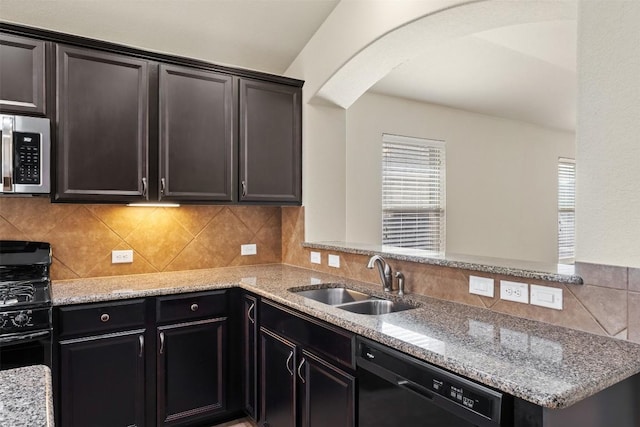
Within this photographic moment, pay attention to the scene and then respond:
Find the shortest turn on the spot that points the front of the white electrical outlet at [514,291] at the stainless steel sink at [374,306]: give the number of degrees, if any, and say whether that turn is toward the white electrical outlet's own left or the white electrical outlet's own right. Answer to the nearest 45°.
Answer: approximately 45° to the white electrical outlet's own right

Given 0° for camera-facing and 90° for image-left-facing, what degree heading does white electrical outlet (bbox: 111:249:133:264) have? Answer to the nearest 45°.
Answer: approximately 0°

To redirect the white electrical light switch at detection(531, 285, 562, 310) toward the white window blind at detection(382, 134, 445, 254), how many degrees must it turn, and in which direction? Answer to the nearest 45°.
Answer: approximately 90° to its right

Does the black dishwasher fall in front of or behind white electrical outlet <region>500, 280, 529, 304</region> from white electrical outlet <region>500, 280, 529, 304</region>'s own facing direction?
in front

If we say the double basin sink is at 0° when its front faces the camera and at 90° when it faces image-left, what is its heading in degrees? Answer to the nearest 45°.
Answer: approximately 45°

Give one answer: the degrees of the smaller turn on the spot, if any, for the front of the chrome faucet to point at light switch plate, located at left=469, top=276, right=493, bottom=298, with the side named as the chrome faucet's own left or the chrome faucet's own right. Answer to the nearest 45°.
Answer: approximately 90° to the chrome faucet's own left

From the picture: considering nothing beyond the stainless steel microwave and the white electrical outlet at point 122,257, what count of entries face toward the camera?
2

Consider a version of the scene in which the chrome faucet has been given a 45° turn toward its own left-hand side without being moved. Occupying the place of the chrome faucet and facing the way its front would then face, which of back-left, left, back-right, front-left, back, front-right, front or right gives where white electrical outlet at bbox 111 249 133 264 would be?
right

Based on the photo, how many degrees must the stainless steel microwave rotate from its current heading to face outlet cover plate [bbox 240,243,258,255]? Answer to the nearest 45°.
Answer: approximately 90° to its left

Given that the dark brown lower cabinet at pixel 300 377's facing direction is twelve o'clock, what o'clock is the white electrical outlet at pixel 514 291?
The white electrical outlet is roughly at 8 o'clock from the dark brown lower cabinet.

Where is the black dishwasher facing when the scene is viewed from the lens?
facing the viewer and to the left of the viewer

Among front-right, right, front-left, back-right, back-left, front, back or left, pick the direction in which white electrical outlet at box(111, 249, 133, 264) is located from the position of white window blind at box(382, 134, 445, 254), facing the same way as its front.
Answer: right

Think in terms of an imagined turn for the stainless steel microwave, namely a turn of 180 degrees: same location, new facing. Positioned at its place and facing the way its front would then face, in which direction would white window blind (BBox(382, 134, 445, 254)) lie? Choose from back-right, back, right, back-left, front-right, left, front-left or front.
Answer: right

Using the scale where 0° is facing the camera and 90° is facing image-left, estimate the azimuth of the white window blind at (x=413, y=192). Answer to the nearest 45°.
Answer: approximately 315°

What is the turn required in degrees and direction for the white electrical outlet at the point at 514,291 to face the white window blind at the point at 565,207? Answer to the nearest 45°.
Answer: approximately 135° to its right
